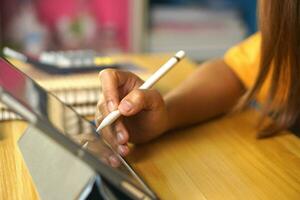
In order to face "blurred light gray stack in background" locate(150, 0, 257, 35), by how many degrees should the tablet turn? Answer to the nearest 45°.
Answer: approximately 45° to its left

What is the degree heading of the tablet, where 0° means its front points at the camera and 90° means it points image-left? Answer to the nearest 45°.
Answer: approximately 270°
